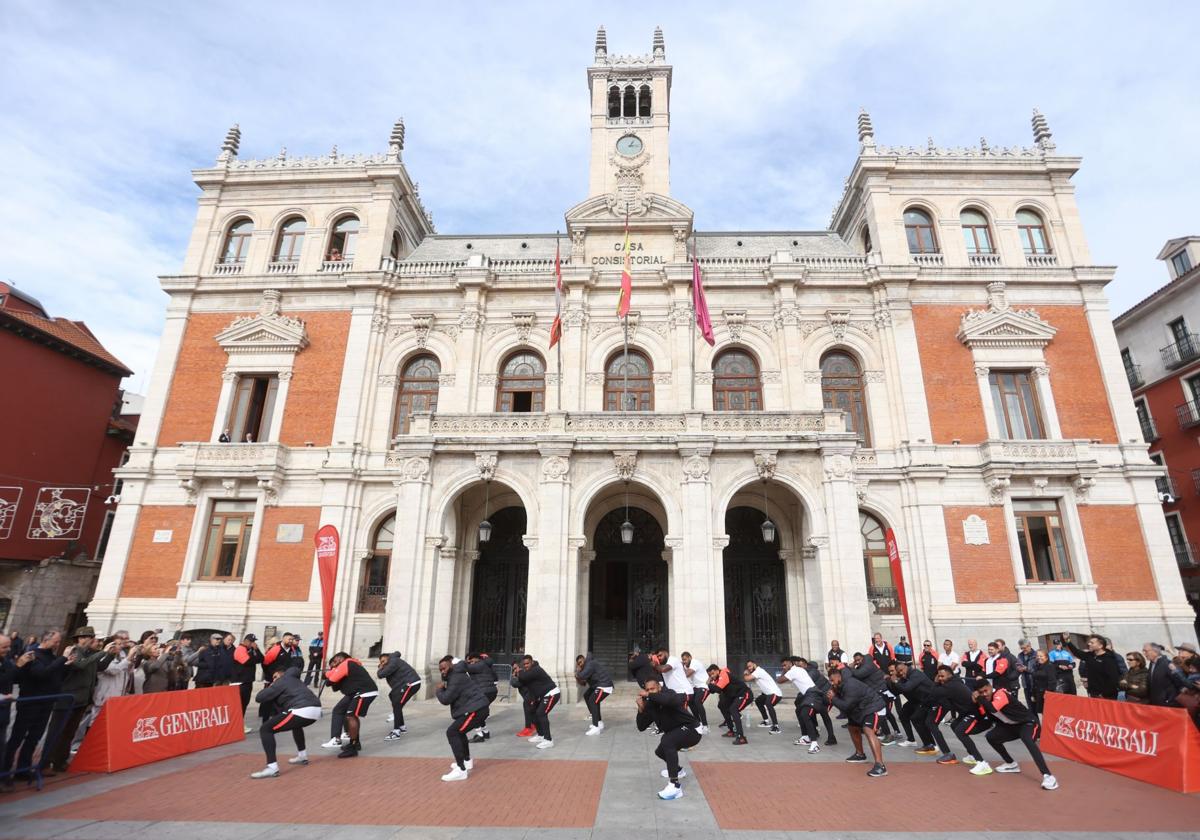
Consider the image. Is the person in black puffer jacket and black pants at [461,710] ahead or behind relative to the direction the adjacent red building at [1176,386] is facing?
ahead

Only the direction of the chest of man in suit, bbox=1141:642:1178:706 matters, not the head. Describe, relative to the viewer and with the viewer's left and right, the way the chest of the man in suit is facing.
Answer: facing to the left of the viewer

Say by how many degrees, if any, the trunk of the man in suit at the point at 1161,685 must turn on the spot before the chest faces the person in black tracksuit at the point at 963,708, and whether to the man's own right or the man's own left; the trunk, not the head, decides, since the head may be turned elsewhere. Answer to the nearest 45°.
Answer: approximately 45° to the man's own left

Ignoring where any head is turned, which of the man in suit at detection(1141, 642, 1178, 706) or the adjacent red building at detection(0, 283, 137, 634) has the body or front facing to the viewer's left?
the man in suit

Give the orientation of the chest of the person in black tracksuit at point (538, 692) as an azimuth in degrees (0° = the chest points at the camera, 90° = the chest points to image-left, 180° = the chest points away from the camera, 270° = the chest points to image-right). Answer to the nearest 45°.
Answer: approximately 45°

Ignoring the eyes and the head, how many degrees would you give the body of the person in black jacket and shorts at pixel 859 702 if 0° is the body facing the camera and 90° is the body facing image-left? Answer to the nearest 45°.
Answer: approximately 45°

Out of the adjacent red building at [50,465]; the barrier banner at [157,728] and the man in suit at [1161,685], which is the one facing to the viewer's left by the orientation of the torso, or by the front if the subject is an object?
the man in suit

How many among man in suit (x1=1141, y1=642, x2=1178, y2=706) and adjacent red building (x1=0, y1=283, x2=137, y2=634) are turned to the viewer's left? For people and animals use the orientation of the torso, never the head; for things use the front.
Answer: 1

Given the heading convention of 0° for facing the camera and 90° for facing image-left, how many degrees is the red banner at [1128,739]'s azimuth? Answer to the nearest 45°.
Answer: approximately 45°

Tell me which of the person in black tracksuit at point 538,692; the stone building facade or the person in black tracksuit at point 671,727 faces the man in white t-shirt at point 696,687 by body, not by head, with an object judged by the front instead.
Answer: the stone building facade

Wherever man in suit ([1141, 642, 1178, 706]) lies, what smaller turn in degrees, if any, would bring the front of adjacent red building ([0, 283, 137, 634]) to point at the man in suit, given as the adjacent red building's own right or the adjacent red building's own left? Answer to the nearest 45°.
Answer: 0° — it already faces them

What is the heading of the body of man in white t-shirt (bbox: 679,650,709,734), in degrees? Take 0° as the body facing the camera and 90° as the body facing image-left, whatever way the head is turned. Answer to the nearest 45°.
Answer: approximately 45°

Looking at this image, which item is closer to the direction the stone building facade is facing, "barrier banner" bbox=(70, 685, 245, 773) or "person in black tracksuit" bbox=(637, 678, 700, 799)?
the person in black tracksuit
